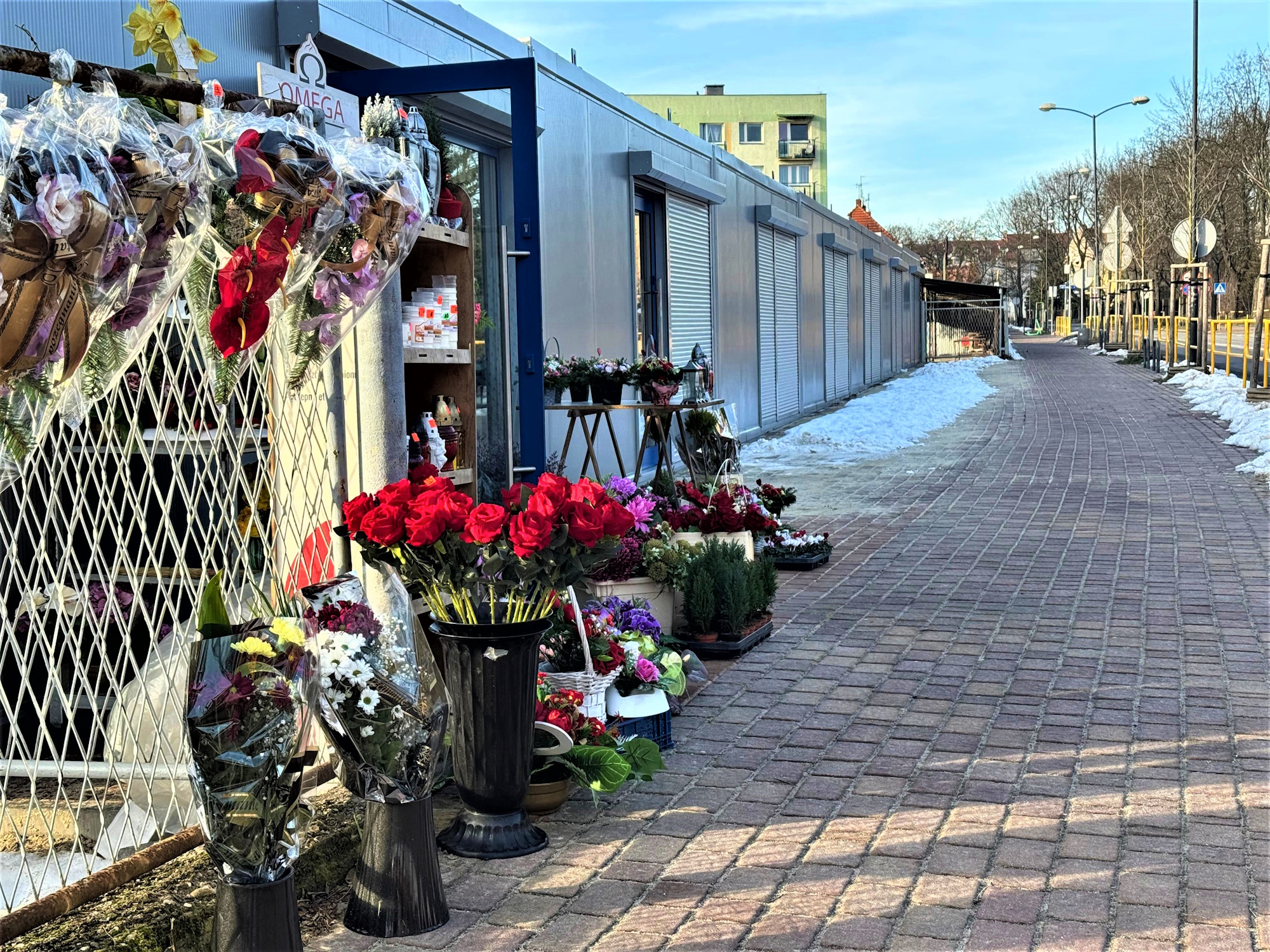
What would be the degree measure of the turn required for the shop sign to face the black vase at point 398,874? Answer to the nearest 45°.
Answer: approximately 45° to its right

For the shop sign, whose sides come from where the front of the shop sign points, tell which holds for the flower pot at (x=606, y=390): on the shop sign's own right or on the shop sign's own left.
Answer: on the shop sign's own left

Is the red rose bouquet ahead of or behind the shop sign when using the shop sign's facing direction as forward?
ahead

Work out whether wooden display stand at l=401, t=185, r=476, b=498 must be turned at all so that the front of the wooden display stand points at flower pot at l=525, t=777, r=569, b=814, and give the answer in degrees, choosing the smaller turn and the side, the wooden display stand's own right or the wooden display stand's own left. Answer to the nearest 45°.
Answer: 0° — it already faces it

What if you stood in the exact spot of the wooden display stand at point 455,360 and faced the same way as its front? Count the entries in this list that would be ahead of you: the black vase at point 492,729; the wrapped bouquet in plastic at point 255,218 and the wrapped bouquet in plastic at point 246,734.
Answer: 3

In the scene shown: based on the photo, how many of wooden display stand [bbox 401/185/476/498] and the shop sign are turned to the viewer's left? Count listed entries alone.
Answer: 0

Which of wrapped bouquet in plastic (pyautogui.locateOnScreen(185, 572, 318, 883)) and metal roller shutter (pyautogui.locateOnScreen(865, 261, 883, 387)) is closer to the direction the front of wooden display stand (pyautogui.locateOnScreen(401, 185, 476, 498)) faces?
the wrapped bouquet in plastic

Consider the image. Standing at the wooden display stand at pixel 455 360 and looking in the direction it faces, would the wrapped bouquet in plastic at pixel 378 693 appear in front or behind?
in front
